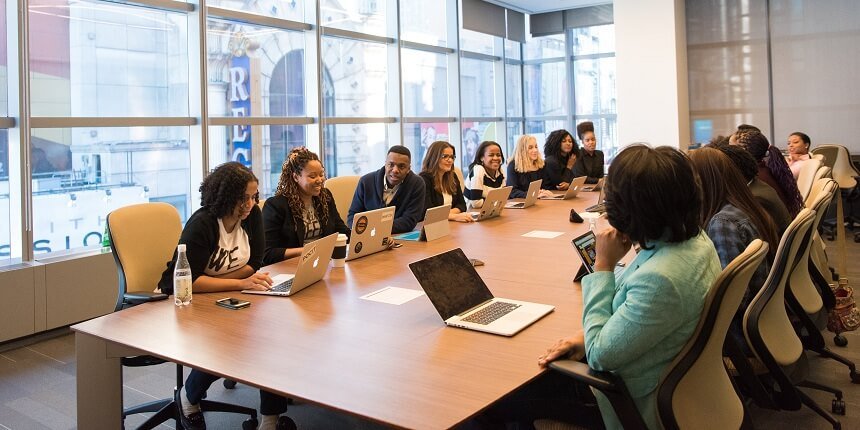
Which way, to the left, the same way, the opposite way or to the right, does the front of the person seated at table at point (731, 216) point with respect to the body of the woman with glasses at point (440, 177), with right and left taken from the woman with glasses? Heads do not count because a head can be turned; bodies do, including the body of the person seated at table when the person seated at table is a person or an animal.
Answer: the opposite way

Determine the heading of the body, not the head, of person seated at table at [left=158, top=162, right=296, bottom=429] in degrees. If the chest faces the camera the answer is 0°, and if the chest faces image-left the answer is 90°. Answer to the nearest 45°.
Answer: approximately 315°

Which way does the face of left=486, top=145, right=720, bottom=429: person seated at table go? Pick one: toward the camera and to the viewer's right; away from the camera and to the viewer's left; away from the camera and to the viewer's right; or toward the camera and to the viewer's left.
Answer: away from the camera and to the viewer's left

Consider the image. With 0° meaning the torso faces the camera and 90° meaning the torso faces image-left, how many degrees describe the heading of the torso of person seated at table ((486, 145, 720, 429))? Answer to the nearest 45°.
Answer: approximately 90°

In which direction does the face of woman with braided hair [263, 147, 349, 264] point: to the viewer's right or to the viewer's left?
to the viewer's right

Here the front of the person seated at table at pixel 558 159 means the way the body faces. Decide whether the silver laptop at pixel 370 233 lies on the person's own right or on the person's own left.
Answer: on the person's own right

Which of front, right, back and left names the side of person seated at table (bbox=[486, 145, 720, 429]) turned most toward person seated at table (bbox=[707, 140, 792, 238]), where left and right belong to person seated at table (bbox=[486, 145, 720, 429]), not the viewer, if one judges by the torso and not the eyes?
right

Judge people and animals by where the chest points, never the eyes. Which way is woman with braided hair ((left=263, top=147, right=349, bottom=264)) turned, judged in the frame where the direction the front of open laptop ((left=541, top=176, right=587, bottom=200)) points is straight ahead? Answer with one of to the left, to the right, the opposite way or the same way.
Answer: the opposite way
